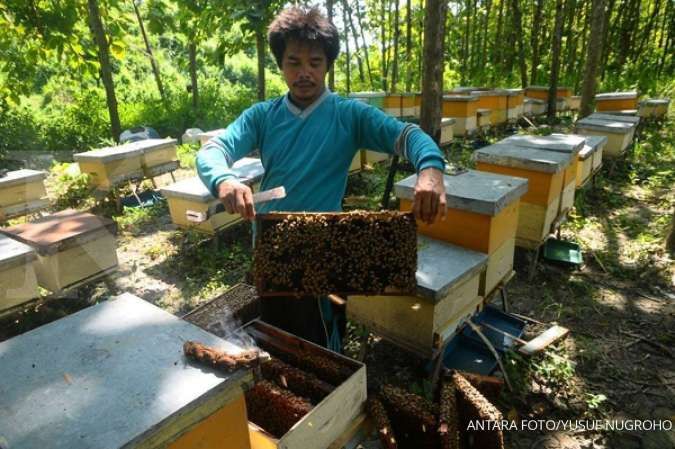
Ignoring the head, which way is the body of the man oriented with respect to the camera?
toward the camera

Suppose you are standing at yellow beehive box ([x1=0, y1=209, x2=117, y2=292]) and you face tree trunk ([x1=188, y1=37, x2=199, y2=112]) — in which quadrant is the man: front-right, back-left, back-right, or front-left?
back-right

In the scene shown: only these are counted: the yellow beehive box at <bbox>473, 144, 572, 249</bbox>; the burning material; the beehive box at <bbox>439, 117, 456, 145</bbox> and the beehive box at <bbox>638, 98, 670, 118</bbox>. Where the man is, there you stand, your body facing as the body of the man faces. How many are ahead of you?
1

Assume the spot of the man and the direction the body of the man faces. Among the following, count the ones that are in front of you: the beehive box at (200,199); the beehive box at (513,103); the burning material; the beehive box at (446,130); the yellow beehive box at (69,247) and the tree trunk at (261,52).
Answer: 1

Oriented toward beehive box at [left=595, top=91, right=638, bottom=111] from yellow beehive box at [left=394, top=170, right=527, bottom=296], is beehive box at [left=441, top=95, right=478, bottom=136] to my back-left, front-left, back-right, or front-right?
front-left

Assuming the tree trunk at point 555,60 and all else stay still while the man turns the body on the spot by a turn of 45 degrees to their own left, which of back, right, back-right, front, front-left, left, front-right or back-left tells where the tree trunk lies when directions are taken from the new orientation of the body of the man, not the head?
left

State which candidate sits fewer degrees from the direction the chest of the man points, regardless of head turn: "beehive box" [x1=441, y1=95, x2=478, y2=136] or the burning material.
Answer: the burning material

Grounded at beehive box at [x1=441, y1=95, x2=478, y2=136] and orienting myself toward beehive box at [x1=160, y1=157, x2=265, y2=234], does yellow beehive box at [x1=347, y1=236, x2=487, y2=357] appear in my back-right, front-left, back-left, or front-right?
front-left

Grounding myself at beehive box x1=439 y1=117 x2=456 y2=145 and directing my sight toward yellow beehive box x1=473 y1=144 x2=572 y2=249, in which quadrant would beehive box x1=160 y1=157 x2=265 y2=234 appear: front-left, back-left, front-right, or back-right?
front-right

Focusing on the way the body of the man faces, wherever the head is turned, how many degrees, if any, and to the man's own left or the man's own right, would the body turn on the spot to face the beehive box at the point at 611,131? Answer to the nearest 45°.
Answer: approximately 135° to the man's own left

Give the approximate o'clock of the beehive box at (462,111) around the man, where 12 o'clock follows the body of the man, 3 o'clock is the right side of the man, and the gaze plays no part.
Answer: The beehive box is roughly at 7 o'clock from the man.

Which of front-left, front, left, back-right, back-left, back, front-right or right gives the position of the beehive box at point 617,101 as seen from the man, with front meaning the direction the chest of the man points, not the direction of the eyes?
back-left

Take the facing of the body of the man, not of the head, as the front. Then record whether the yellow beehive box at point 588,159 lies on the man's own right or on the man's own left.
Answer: on the man's own left

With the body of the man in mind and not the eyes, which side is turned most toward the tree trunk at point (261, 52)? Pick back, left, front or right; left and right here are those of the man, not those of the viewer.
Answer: back

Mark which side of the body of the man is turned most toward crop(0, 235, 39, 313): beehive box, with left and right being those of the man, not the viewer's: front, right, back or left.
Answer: right

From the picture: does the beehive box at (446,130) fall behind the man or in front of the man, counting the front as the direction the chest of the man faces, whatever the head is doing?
behind

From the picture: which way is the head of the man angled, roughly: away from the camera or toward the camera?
toward the camera
